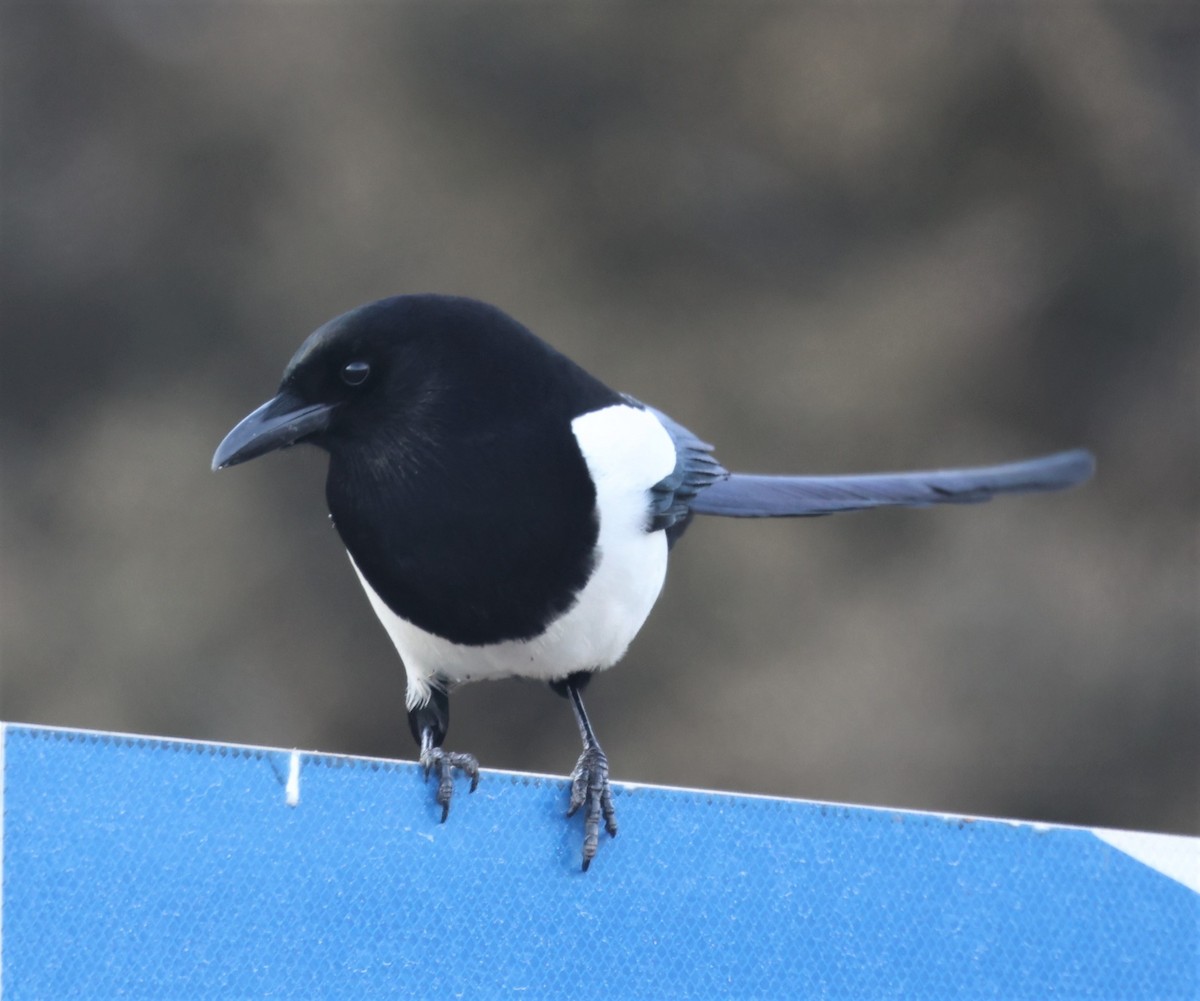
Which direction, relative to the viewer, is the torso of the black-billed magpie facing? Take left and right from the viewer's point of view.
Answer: facing the viewer and to the left of the viewer
